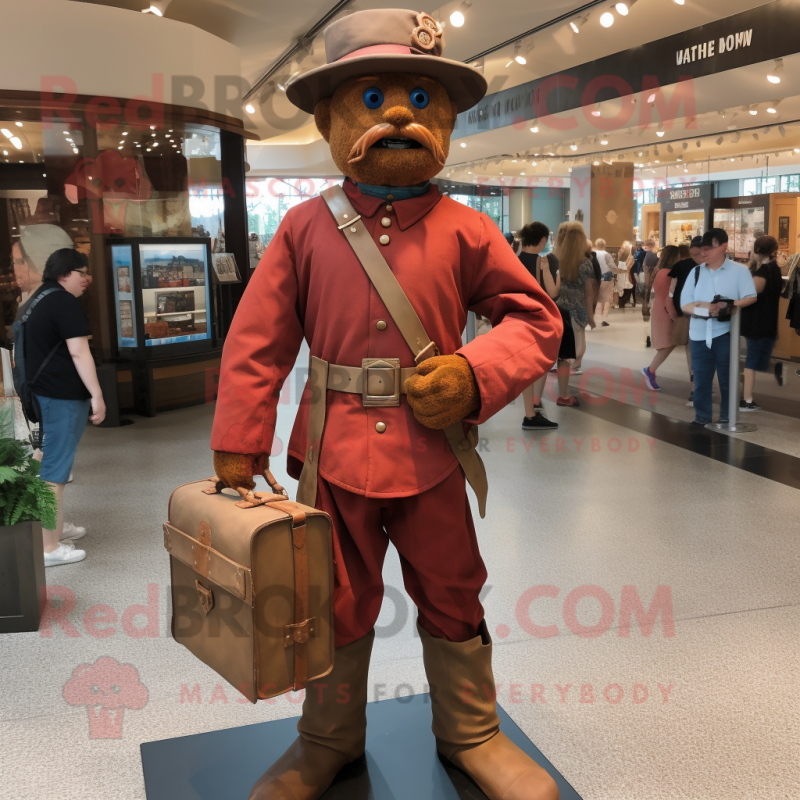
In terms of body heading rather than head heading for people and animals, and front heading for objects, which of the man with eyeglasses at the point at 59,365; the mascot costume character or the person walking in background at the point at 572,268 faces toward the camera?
the mascot costume character

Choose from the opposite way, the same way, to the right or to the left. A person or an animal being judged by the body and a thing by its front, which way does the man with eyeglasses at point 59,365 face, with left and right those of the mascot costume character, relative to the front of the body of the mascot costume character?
to the left

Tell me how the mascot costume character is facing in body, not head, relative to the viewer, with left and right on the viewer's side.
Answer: facing the viewer

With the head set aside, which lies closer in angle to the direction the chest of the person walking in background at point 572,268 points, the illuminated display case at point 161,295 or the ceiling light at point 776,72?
the ceiling light

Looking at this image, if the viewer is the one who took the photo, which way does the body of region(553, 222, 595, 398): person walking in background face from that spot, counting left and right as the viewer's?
facing away from the viewer

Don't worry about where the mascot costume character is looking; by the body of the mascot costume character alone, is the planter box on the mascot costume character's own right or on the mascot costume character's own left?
on the mascot costume character's own right

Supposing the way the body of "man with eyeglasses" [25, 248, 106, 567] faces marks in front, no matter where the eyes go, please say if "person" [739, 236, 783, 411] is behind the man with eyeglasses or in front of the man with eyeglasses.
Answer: in front

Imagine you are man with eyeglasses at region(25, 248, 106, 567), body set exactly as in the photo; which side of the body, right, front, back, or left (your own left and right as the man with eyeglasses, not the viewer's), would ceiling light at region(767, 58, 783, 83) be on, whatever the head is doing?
front

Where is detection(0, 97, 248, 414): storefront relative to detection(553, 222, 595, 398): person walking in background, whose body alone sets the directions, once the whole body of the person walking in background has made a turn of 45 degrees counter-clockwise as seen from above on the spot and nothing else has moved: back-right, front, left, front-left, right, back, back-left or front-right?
front-left

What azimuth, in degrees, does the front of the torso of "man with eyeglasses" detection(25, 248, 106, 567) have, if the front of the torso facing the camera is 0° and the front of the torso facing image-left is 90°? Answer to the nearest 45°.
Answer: approximately 270°

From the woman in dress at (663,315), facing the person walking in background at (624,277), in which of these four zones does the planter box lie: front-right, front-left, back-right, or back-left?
back-left

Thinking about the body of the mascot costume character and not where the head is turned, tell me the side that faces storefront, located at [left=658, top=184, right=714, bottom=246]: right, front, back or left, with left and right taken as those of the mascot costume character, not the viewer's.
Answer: back
